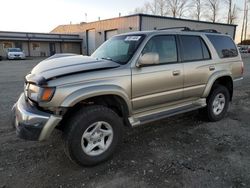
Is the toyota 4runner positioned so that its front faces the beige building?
no

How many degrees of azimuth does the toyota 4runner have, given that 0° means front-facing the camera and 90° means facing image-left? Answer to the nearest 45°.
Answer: approximately 45°

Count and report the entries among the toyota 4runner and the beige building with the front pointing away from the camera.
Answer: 0

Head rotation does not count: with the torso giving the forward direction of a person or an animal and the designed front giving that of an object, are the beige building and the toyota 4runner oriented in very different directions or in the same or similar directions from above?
same or similar directions

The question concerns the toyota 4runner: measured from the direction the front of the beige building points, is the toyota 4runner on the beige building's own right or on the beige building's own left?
on the beige building's own left

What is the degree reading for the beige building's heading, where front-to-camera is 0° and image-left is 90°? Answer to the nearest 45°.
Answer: approximately 45°
